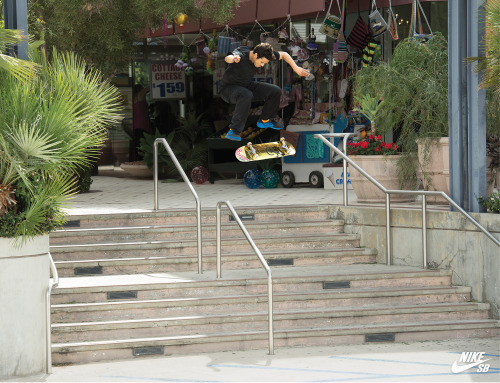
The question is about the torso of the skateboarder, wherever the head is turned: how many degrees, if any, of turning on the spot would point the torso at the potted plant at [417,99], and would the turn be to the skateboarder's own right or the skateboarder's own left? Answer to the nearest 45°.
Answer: approximately 45° to the skateboarder's own left

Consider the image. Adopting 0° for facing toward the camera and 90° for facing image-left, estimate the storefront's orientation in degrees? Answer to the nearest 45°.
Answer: approximately 0°

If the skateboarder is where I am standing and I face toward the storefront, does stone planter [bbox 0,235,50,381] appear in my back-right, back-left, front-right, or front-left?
back-left

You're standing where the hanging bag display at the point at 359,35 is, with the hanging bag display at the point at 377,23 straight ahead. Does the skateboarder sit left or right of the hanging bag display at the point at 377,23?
right

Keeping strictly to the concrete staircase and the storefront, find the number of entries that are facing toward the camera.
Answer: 2

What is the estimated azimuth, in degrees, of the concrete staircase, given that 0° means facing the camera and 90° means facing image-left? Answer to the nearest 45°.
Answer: approximately 0°
